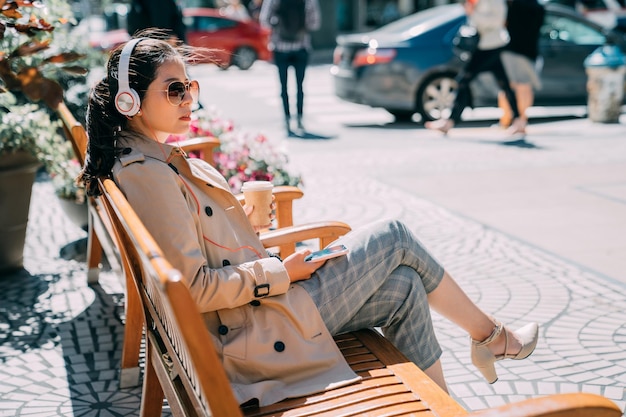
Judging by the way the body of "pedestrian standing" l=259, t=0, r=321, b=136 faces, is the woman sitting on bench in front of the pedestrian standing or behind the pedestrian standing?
behind

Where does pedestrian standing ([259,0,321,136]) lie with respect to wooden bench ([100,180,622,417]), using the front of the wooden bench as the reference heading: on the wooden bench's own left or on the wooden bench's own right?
on the wooden bench's own left

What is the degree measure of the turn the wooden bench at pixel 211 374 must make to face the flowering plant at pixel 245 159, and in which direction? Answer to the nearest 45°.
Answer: approximately 45° to its left

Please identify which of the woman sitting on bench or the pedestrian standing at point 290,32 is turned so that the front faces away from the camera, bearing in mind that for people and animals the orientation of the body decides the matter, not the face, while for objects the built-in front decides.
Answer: the pedestrian standing

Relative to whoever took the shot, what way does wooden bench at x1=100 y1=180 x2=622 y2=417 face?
facing away from the viewer and to the right of the viewer

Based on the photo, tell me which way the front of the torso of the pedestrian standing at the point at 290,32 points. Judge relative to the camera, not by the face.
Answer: away from the camera

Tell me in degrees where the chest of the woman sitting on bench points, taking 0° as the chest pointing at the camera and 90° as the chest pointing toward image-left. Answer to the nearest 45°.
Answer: approximately 270°

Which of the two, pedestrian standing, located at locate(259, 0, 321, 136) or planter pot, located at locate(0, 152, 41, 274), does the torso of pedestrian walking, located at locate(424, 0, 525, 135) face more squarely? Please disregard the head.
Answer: the pedestrian standing

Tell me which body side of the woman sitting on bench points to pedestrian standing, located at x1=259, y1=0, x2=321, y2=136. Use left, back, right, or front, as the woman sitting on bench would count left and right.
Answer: left

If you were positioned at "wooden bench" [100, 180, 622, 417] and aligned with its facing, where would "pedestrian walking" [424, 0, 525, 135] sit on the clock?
The pedestrian walking is roughly at 11 o'clock from the wooden bench.

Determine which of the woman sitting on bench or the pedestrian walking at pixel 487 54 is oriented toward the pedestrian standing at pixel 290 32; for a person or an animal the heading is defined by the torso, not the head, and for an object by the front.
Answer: the pedestrian walking at pixel 487 54

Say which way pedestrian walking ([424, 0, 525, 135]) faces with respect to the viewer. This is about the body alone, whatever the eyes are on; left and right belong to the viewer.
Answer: facing to the left of the viewer
